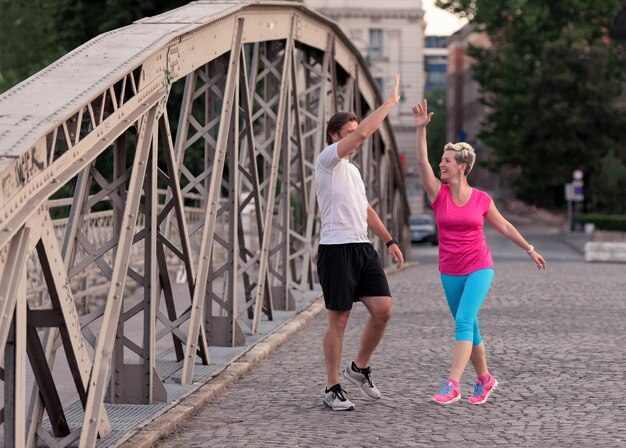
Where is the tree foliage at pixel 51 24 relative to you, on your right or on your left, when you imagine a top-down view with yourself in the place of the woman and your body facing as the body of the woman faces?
on your right

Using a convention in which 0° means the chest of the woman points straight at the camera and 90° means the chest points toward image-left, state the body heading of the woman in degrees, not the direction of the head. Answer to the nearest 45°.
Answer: approximately 45°

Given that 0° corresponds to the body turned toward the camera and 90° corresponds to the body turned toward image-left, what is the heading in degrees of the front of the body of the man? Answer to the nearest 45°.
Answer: approximately 315°

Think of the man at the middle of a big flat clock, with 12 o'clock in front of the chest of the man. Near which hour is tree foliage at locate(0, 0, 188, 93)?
The tree foliage is roughly at 7 o'clock from the man.

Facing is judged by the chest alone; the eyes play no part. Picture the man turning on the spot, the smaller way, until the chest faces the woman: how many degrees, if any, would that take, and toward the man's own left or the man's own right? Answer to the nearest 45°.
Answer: approximately 45° to the man's own left

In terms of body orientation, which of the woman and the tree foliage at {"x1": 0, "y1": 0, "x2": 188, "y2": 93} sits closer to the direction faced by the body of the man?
the woman

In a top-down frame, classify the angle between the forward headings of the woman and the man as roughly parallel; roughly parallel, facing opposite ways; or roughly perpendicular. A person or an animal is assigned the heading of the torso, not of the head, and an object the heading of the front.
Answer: roughly perpendicular
